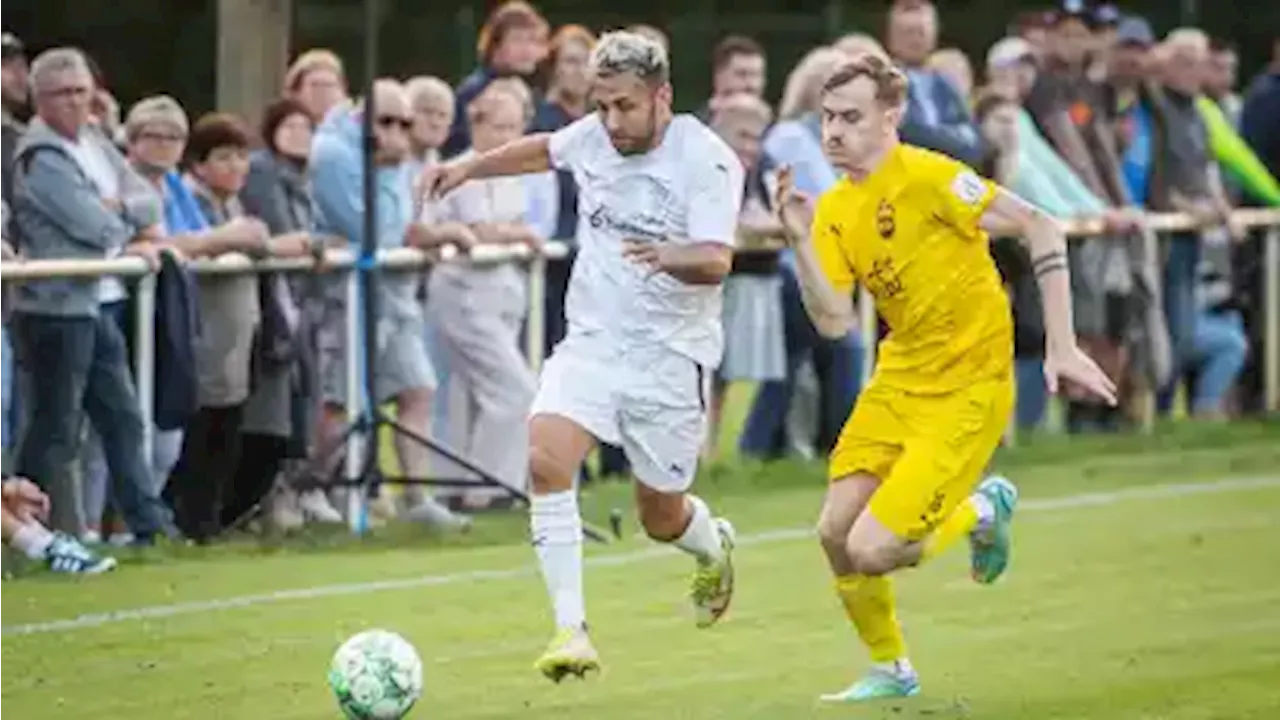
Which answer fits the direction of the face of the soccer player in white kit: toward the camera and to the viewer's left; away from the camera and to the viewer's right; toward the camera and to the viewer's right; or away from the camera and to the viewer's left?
toward the camera and to the viewer's left

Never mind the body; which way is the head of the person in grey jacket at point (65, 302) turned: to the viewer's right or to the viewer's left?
to the viewer's right

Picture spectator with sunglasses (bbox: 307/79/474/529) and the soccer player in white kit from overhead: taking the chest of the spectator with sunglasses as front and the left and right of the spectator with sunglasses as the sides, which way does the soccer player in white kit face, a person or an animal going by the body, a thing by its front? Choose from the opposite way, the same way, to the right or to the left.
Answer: to the right

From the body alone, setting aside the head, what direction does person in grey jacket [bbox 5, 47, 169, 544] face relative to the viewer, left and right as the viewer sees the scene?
facing the viewer and to the right of the viewer

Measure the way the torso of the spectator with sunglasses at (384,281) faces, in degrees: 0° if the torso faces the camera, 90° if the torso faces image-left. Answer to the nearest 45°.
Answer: approximately 315°

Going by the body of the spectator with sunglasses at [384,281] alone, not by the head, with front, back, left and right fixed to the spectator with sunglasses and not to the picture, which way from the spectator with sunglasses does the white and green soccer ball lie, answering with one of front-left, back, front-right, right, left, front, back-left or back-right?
front-right

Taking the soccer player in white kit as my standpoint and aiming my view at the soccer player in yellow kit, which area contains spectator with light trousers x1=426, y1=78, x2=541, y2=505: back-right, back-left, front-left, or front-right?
back-left

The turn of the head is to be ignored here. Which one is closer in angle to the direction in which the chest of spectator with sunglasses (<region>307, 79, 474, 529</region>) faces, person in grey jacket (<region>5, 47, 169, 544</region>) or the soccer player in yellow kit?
the soccer player in yellow kit
